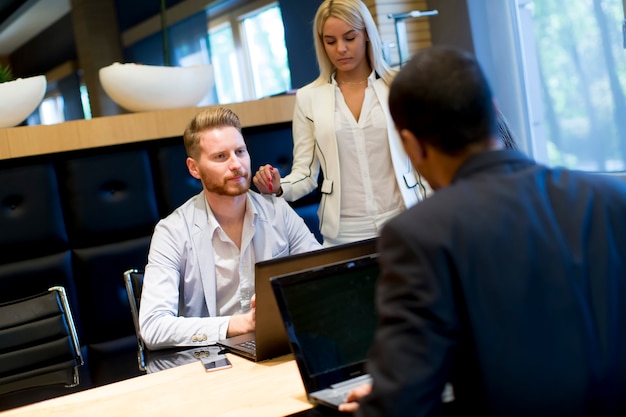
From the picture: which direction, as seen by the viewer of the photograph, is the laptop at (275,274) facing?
facing away from the viewer and to the left of the viewer

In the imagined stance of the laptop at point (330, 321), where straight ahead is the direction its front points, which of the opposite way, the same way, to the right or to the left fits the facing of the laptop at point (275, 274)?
the opposite way

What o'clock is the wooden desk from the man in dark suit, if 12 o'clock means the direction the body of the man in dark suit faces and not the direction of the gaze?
The wooden desk is roughly at 12 o'clock from the man in dark suit.

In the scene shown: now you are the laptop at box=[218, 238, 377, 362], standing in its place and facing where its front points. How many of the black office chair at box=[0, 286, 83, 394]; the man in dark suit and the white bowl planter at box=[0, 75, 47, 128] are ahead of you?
2

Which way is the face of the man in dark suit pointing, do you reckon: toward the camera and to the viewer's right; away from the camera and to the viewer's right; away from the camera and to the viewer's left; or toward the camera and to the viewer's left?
away from the camera and to the viewer's left

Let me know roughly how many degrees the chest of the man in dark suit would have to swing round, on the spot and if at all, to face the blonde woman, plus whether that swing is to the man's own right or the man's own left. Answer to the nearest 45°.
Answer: approximately 45° to the man's own right

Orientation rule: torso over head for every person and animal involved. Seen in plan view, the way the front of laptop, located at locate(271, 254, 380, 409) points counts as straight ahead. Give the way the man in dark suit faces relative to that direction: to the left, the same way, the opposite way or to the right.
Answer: the opposite way

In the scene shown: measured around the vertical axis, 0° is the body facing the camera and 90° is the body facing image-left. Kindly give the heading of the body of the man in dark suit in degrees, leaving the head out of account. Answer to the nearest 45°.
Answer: approximately 135°

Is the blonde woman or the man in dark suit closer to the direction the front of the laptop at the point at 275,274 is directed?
the blonde woman

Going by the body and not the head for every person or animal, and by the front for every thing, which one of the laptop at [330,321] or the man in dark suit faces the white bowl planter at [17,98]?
the man in dark suit
